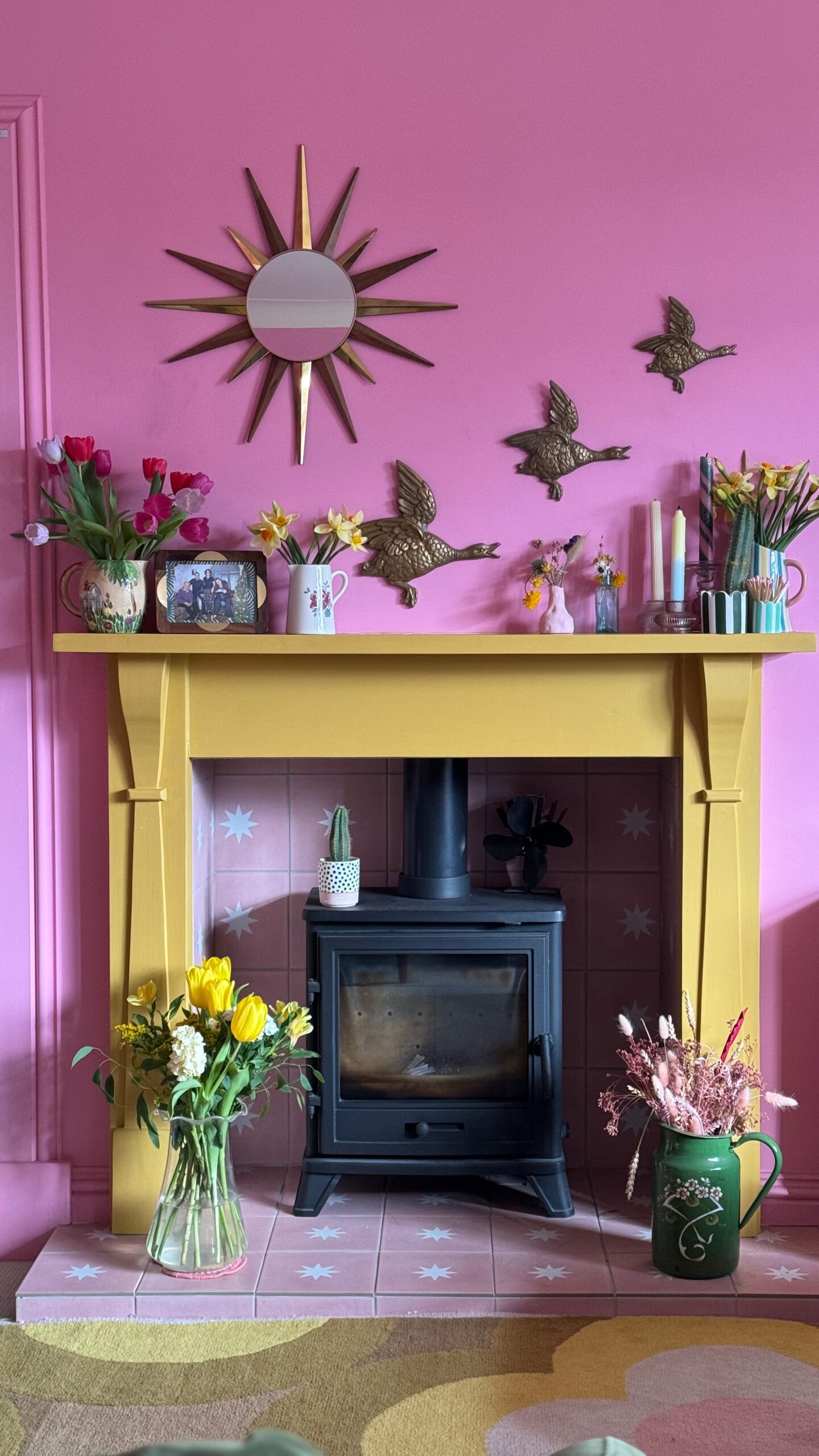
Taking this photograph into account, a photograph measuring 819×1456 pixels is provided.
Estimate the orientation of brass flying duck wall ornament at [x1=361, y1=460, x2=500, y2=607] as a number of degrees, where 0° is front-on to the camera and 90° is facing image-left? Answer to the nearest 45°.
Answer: approximately 270°

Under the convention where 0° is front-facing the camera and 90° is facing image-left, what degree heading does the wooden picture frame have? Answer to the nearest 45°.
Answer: approximately 0°

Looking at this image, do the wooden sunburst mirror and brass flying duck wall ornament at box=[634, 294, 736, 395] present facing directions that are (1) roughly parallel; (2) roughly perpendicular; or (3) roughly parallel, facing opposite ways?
roughly perpendicular

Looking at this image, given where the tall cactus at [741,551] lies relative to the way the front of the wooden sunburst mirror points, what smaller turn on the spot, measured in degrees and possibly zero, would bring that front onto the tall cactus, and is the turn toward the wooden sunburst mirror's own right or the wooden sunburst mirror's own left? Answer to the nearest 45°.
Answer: approximately 90° to the wooden sunburst mirror's own left

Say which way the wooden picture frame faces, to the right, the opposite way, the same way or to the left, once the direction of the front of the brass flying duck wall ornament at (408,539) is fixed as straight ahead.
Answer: to the right

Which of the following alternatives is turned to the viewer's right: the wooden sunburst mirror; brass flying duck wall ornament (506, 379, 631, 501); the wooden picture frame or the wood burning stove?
the brass flying duck wall ornament

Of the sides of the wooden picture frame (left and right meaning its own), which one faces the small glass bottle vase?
left

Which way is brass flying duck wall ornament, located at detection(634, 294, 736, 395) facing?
to the viewer's right

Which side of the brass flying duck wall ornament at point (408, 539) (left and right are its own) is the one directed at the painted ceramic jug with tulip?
back

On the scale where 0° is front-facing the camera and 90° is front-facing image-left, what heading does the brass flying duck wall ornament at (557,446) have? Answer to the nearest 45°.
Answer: approximately 270°

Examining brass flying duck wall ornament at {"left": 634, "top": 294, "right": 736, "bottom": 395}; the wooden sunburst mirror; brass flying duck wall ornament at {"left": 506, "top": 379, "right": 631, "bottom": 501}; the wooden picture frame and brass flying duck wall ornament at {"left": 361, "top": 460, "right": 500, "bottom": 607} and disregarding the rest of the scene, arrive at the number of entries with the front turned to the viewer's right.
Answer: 3

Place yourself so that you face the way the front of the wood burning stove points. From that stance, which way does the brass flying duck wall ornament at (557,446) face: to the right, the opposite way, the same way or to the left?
to the left
